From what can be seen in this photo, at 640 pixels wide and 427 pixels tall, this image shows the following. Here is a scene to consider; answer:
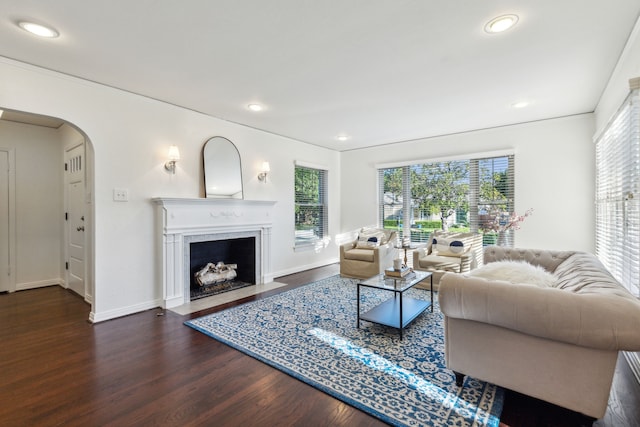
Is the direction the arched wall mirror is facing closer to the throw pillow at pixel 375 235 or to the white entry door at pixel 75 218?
the throw pillow

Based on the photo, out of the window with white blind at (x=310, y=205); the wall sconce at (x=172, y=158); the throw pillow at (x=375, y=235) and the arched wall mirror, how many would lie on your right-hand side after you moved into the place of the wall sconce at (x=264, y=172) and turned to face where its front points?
2

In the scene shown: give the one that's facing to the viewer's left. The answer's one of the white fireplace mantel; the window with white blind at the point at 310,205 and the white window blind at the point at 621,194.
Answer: the white window blind

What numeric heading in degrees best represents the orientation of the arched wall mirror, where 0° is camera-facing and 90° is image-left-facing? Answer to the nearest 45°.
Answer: approximately 315°

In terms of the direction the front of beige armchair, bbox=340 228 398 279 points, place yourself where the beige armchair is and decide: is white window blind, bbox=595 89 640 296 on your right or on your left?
on your left

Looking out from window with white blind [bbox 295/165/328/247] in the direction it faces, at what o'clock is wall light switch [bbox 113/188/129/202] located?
The wall light switch is roughly at 3 o'clock from the window with white blind.

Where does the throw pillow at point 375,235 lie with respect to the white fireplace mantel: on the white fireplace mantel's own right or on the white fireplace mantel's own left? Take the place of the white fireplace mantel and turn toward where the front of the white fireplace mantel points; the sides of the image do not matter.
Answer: on the white fireplace mantel's own left

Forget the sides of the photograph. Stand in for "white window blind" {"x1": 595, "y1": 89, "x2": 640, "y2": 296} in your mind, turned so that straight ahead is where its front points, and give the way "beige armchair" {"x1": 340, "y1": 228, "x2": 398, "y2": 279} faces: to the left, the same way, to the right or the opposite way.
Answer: to the left

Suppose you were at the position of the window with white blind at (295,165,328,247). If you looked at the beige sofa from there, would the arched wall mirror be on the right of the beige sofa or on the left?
right
